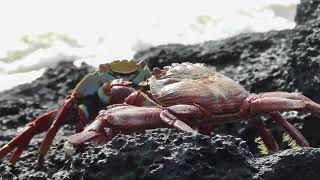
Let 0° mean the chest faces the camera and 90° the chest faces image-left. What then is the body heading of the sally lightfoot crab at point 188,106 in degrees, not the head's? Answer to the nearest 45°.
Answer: approximately 90°
